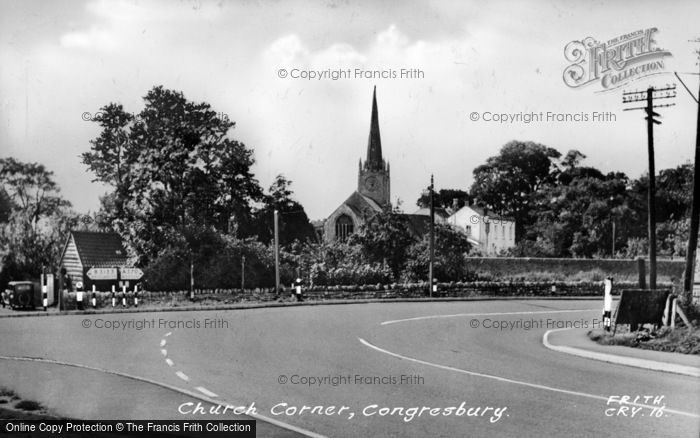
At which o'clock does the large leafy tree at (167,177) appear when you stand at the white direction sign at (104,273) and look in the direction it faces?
The large leafy tree is roughly at 7 o'clock from the white direction sign.

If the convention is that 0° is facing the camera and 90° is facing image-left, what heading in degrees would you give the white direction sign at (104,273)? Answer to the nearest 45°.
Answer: approximately 0°

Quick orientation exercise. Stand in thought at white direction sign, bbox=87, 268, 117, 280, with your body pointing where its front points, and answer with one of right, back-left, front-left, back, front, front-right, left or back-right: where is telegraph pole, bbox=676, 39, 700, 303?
front-left

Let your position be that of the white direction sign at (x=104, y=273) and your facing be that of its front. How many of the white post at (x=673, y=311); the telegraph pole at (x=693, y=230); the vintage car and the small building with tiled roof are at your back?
1

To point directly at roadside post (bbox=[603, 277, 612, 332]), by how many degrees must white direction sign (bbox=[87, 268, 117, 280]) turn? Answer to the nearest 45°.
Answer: approximately 45° to its left

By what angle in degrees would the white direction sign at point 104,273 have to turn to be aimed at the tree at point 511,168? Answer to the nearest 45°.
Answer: approximately 135° to its left

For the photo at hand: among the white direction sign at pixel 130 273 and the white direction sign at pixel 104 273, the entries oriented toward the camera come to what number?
2

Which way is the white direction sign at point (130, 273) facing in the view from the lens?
facing the viewer

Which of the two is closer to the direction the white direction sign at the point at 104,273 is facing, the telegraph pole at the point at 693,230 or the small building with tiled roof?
the telegraph pole

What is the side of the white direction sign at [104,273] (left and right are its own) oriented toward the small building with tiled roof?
back
